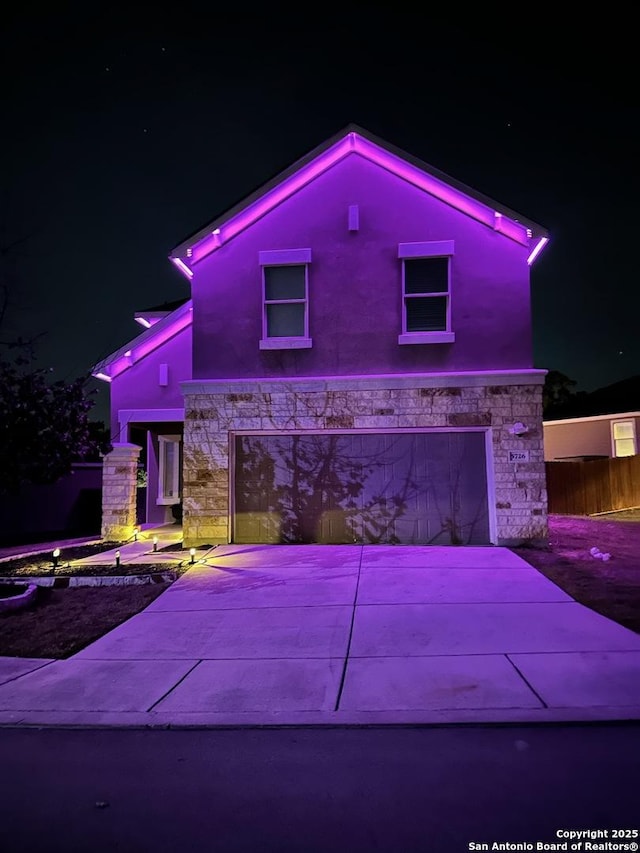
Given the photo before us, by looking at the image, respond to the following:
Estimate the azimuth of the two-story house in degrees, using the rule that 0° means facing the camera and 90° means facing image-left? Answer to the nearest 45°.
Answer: approximately 0°

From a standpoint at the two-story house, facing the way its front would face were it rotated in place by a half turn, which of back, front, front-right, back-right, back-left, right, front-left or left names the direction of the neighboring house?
front-right

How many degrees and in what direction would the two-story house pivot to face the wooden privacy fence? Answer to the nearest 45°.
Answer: approximately 135° to its left
